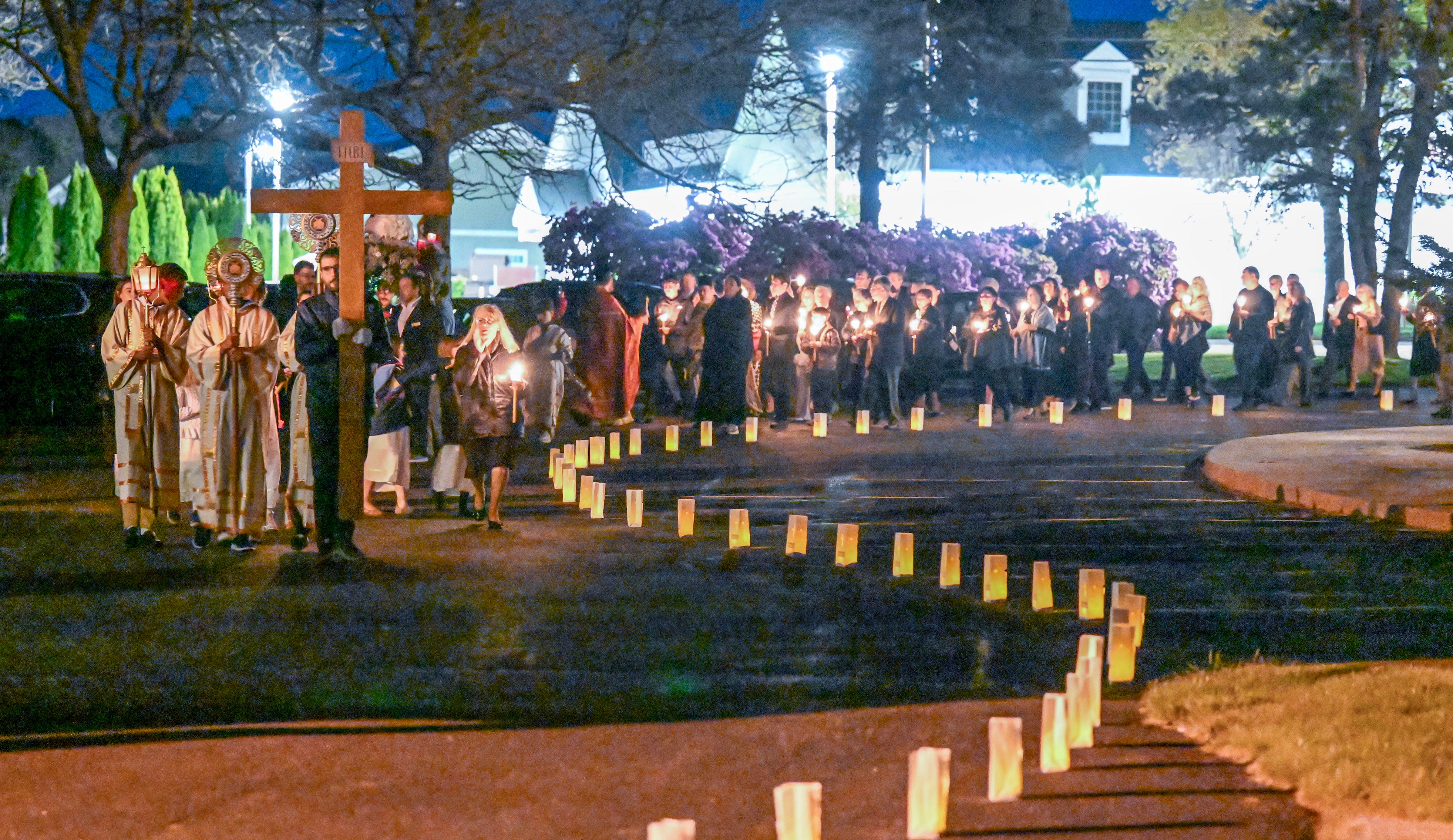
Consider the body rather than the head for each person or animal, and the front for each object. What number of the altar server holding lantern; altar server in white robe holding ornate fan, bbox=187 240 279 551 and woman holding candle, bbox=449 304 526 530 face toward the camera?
3

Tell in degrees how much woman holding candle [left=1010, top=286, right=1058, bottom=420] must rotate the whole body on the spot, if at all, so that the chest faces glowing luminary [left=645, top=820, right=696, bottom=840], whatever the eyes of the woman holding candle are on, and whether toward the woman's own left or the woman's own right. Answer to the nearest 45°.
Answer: approximately 45° to the woman's own left

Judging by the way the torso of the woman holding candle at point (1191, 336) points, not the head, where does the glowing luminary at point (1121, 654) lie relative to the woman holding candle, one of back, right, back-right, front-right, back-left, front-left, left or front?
front-left

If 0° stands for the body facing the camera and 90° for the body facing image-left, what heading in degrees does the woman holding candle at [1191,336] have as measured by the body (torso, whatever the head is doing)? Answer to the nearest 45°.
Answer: approximately 45°

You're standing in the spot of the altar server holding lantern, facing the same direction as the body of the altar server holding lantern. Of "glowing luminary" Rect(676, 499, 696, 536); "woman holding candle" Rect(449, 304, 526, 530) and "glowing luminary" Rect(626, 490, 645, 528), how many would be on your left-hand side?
3

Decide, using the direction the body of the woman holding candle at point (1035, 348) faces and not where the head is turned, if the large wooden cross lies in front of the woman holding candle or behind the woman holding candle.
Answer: in front

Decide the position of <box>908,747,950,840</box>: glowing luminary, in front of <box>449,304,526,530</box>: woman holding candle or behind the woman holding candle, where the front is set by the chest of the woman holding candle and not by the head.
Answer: in front
